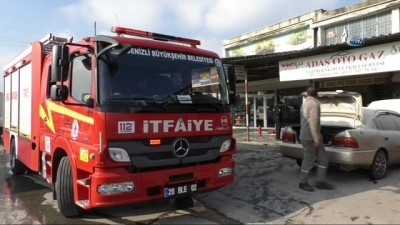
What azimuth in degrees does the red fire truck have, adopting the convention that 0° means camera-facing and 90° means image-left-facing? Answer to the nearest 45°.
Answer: approximately 315°

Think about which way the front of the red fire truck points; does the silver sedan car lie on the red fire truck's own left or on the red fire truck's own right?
on the red fire truck's own left

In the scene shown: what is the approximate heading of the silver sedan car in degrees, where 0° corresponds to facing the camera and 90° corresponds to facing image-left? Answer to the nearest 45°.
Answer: approximately 225°

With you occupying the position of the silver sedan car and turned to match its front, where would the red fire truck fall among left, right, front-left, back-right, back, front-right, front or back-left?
back

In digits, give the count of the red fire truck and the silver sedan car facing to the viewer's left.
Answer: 0

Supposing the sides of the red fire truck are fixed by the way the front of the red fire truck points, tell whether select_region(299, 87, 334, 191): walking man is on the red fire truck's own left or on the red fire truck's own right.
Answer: on the red fire truck's own left

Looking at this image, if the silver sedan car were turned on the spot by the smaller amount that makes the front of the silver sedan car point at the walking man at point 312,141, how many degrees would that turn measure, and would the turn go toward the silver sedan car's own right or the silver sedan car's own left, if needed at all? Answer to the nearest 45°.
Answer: approximately 180°
